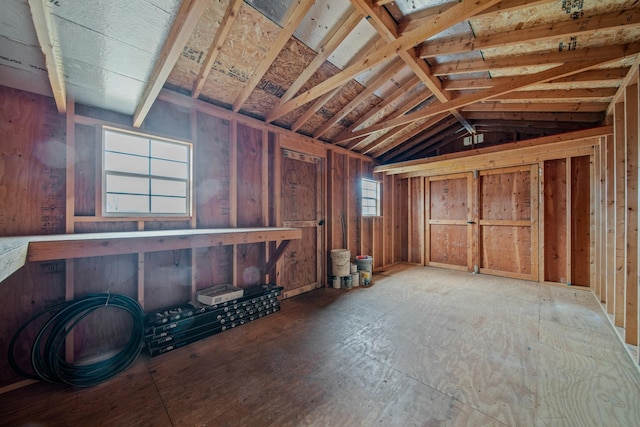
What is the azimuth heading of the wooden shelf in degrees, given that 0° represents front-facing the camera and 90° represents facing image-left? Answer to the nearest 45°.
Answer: approximately 315°

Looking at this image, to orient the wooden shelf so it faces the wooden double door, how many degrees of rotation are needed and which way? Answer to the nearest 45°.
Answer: approximately 45° to its left
